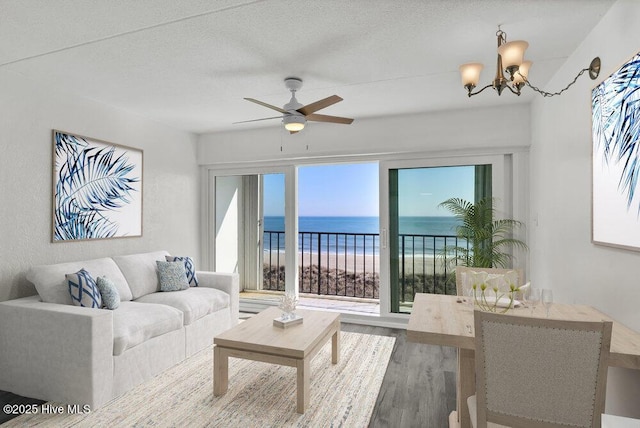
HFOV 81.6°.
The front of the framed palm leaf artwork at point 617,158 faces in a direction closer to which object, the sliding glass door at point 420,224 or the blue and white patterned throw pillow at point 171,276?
the blue and white patterned throw pillow

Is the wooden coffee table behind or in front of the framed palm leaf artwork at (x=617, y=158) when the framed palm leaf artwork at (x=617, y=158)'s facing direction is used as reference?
in front

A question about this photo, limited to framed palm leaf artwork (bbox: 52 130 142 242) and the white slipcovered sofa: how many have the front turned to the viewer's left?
0

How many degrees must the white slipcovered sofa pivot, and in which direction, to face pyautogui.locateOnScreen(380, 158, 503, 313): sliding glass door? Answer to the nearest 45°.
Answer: approximately 45° to its left

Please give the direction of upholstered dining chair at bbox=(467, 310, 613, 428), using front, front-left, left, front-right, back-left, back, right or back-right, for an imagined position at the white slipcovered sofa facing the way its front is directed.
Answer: front

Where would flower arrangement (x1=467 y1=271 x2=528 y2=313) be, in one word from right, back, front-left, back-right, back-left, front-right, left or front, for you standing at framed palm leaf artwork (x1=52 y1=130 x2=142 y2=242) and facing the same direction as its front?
front

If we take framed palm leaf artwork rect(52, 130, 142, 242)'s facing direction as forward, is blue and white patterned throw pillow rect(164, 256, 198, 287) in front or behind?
in front

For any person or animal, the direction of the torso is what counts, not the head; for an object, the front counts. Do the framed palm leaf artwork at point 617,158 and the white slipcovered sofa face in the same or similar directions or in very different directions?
very different directions

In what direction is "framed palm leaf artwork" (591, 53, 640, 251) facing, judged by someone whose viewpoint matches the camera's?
facing the viewer and to the left of the viewer

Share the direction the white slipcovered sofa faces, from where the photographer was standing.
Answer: facing the viewer and to the right of the viewer

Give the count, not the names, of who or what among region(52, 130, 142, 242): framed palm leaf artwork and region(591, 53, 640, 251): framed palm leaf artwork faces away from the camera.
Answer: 0

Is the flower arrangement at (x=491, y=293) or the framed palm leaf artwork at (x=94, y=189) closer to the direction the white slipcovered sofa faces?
the flower arrangement

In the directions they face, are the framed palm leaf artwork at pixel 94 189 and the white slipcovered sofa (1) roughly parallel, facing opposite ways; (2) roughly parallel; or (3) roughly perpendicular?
roughly parallel

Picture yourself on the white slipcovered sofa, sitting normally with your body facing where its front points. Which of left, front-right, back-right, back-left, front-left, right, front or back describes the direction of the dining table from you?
front

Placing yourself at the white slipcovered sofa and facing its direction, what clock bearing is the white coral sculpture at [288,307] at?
The white coral sculpture is roughly at 11 o'clock from the white slipcovered sofa.

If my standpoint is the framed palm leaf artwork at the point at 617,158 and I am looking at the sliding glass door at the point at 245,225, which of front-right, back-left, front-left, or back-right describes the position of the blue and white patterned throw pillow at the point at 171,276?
front-left

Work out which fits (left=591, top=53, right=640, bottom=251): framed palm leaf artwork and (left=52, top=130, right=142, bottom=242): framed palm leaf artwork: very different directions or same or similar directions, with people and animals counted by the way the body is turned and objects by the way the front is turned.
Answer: very different directions

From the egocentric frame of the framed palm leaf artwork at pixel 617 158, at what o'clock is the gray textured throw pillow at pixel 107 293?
The gray textured throw pillow is roughly at 1 o'clock from the framed palm leaf artwork.

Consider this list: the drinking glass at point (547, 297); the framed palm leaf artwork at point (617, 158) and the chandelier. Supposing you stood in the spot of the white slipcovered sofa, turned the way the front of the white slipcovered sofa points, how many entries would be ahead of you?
3
